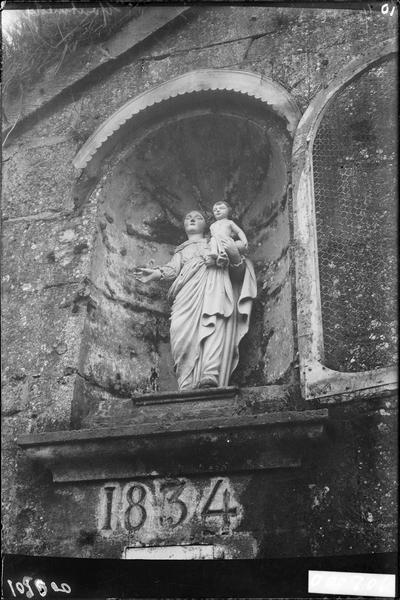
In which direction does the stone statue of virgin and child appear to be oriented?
toward the camera
